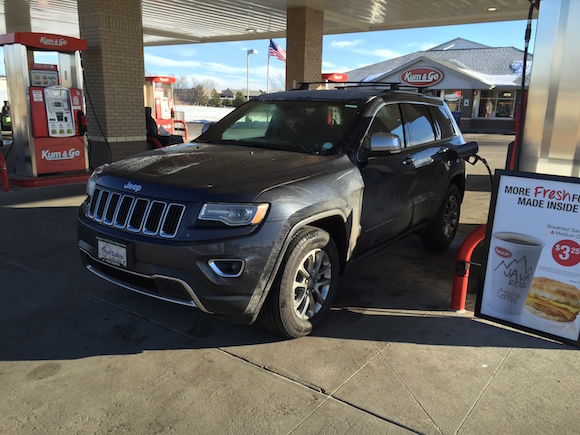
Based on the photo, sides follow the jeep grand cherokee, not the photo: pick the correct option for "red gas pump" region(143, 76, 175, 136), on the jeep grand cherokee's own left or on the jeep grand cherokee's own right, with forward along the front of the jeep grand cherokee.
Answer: on the jeep grand cherokee's own right

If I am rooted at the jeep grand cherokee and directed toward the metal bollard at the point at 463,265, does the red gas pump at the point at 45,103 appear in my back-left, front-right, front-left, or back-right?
back-left

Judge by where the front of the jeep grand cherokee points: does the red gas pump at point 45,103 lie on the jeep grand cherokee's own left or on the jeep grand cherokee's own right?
on the jeep grand cherokee's own right

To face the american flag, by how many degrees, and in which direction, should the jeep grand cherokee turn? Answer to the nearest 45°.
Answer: approximately 135° to its right

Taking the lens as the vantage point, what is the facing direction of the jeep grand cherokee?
facing the viewer and to the left of the viewer

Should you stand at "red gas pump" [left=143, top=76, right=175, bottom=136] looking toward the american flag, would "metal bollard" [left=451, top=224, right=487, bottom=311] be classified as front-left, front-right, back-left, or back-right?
back-right

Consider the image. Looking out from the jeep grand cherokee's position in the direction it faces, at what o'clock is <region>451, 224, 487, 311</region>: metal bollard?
The metal bollard is roughly at 7 o'clock from the jeep grand cherokee.
